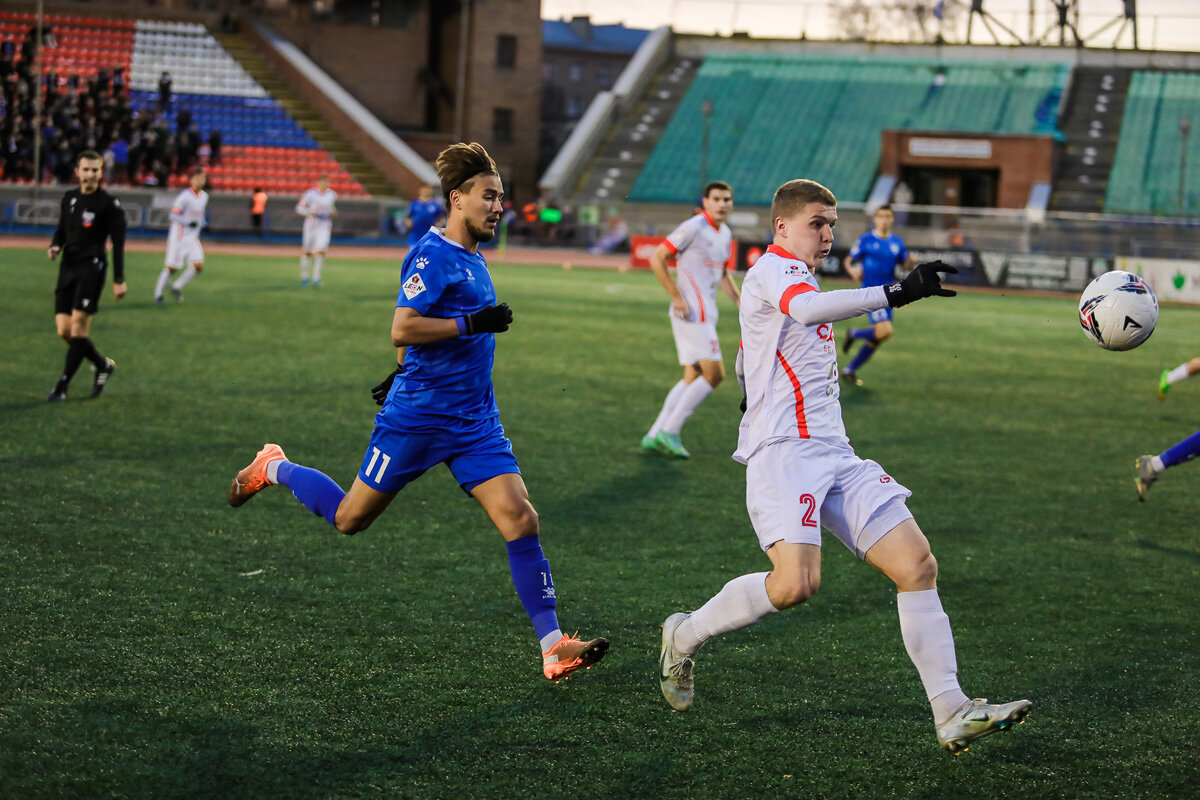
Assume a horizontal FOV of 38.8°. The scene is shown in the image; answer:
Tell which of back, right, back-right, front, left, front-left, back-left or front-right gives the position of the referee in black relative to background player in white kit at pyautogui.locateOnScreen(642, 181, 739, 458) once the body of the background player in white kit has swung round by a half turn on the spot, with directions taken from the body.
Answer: front-left

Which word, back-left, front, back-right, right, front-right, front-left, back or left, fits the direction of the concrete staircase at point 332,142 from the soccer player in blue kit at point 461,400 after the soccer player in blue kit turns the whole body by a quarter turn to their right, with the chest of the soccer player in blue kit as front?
back-right

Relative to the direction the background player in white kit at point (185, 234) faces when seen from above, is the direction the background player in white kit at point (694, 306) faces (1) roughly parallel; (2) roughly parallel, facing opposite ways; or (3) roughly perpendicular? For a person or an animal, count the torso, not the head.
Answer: roughly parallel

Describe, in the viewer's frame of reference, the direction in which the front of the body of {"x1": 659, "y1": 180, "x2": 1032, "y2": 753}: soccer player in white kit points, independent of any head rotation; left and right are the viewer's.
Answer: facing the viewer and to the right of the viewer

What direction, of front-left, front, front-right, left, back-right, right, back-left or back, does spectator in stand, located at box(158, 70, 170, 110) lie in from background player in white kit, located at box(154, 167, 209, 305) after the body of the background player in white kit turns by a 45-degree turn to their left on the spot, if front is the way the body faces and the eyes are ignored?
left

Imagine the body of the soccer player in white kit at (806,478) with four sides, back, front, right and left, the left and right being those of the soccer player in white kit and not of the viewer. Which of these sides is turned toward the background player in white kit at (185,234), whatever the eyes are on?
back

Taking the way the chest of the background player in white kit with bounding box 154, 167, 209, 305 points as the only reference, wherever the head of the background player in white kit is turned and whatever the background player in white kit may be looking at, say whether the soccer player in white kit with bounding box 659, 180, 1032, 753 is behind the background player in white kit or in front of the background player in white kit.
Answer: in front

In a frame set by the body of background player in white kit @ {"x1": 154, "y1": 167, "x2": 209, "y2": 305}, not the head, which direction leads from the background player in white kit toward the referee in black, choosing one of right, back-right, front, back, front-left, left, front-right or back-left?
front-right

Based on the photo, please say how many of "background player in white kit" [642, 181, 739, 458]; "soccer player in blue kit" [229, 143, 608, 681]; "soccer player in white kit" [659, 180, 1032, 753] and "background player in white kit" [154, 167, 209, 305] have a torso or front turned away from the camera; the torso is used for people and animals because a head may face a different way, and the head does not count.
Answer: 0

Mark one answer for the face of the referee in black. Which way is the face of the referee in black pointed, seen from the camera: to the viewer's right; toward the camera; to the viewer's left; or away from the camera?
toward the camera

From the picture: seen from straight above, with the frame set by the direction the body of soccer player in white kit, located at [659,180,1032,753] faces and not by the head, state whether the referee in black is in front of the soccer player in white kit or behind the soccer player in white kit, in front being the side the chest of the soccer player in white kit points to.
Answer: behind

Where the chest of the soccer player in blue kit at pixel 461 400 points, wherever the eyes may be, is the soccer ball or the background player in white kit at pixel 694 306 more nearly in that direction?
the soccer ball

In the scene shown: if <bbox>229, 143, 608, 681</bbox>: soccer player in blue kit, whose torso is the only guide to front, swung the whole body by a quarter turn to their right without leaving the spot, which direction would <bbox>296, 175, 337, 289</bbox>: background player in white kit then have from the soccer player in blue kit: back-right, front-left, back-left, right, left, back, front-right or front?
back-right
